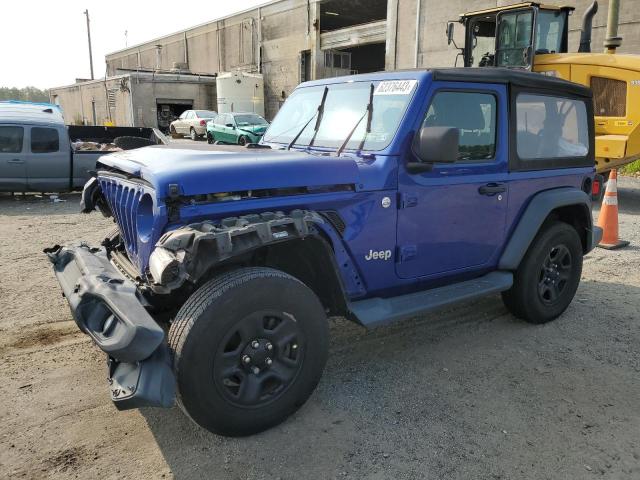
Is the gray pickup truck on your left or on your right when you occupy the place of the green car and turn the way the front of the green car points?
on your right

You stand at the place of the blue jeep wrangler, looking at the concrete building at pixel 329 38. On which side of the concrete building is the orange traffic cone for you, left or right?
right

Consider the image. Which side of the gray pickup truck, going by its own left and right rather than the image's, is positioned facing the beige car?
right

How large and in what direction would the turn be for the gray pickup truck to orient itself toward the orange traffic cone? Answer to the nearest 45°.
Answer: approximately 135° to its left

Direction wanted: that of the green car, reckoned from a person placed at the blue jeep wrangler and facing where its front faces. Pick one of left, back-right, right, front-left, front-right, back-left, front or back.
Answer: back-right

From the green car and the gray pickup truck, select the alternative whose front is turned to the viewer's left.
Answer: the gray pickup truck

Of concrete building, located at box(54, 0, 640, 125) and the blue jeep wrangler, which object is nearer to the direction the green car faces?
the blue jeep wrangler

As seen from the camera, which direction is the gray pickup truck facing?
to the viewer's left

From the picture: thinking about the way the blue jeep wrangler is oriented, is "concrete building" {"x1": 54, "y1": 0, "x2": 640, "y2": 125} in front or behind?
behind

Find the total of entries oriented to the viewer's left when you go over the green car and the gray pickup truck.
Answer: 1

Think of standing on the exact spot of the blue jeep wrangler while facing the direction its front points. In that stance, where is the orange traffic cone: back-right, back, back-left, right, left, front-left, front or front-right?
back

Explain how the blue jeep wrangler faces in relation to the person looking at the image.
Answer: facing the viewer and to the left of the viewer

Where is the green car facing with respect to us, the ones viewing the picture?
facing the viewer and to the right of the viewer
